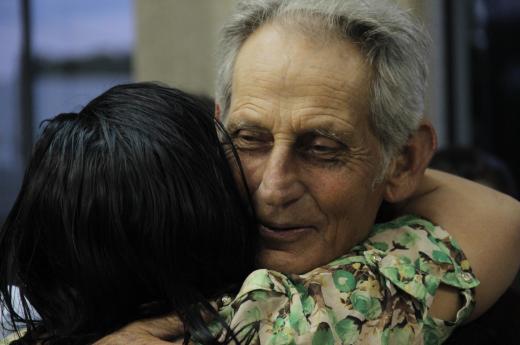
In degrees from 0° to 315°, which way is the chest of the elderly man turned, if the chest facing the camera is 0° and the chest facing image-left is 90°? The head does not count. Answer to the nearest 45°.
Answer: approximately 45°
